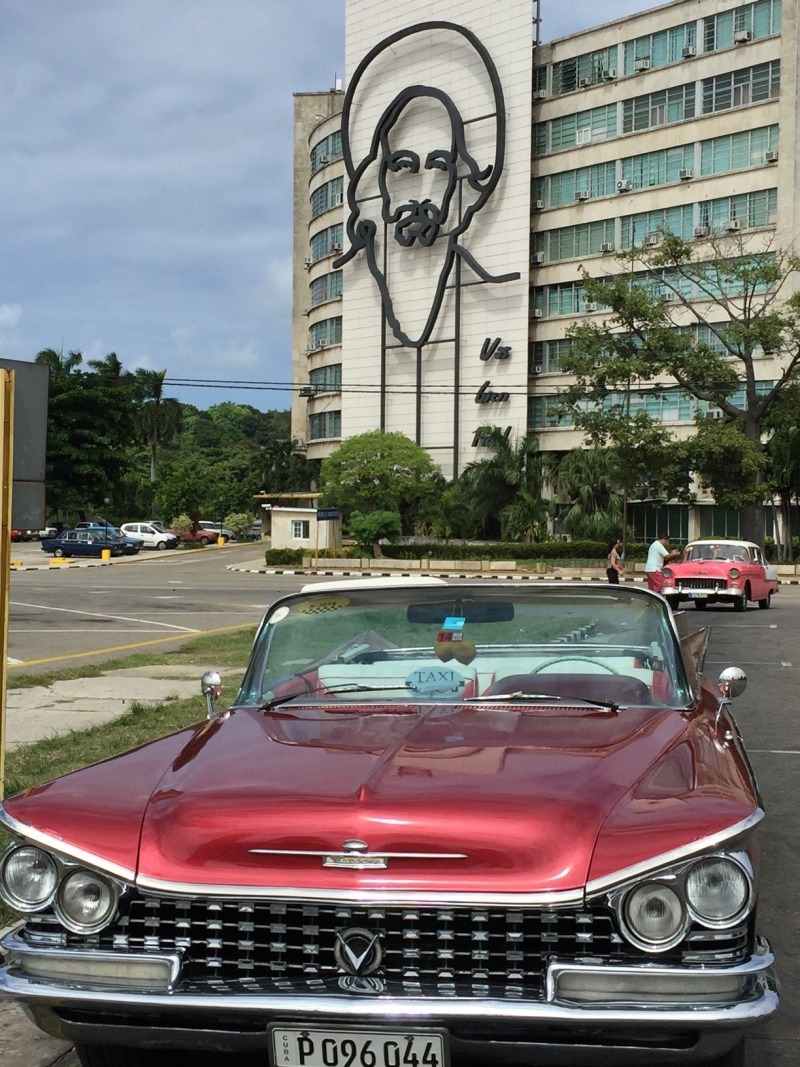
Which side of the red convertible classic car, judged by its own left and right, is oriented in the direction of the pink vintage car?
back

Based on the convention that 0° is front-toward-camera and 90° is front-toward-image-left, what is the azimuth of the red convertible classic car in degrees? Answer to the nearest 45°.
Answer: approximately 0°

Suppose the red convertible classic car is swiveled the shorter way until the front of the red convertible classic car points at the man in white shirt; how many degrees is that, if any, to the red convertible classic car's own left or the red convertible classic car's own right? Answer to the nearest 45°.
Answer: approximately 180°

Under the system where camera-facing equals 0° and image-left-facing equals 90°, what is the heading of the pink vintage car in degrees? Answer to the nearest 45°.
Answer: approximately 45°
